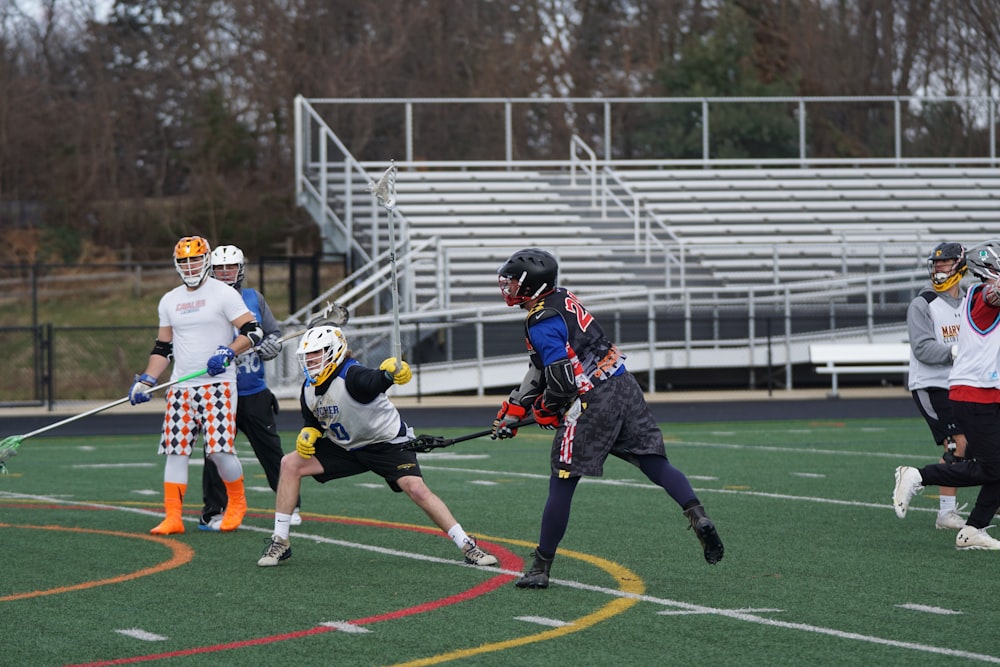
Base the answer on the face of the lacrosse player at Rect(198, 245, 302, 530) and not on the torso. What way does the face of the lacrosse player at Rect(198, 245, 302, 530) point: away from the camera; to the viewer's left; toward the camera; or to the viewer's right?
toward the camera

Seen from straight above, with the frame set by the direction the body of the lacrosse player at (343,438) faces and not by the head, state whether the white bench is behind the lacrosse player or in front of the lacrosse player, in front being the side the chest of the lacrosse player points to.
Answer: behind

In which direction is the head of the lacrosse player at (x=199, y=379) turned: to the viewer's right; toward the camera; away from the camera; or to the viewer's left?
toward the camera

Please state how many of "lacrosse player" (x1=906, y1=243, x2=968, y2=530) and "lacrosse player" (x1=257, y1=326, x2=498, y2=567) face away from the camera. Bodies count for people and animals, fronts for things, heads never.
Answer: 0

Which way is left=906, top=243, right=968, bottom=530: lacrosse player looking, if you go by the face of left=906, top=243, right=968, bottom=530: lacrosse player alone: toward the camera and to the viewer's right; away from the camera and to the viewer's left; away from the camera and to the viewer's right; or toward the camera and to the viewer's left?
toward the camera and to the viewer's left

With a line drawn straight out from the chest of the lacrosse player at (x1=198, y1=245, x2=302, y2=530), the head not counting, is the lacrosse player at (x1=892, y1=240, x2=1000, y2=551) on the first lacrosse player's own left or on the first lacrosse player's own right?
on the first lacrosse player's own left

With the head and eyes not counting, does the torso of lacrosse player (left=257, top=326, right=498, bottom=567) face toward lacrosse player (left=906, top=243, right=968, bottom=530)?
no

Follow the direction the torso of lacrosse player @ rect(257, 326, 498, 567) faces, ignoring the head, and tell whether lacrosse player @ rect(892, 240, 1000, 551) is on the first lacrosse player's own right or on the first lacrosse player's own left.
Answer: on the first lacrosse player's own left

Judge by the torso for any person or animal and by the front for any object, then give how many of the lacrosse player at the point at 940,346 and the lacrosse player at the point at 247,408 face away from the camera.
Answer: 0

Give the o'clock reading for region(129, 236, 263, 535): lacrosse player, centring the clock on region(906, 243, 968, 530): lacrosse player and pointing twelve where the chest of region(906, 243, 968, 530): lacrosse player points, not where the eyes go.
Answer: region(129, 236, 263, 535): lacrosse player is roughly at 4 o'clock from region(906, 243, 968, 530): lacrosse player.

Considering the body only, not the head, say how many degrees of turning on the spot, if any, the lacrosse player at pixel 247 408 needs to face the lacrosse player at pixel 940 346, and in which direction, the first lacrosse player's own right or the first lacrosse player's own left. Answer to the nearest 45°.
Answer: approximately 135° to the first lacrosse player's own left

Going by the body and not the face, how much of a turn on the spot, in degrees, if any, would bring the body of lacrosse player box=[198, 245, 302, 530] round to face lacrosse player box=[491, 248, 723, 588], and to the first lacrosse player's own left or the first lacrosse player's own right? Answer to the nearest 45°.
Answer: approximately 90° to the first lacrosse player's own left

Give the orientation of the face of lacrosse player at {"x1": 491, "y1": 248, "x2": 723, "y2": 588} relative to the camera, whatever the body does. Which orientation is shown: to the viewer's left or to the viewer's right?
to the viewer's left

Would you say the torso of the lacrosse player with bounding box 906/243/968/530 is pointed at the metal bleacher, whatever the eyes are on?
no

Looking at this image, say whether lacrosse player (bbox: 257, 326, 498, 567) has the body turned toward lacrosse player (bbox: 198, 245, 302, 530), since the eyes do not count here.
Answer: no
